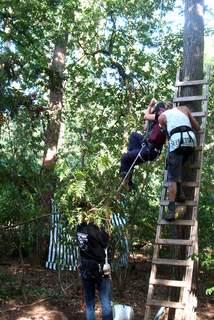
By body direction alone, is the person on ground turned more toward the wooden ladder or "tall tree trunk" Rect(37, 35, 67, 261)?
the wooden ladder

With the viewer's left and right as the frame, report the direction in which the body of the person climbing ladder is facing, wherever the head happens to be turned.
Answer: facing away from the viewer

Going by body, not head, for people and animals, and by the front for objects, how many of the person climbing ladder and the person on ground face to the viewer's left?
0

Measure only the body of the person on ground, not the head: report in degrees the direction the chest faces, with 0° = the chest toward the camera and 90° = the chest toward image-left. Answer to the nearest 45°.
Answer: approximately 225°

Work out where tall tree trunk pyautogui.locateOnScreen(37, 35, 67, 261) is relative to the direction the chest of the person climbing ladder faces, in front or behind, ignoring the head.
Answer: in front

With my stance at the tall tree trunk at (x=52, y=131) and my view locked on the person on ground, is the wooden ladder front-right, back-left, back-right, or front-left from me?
front-left

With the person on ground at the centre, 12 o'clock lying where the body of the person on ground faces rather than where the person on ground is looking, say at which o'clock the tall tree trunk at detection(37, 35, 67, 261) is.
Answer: The tall tree trunk is roughly at 10 o'clock from the person on ground.
